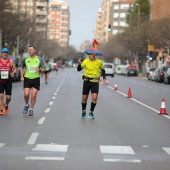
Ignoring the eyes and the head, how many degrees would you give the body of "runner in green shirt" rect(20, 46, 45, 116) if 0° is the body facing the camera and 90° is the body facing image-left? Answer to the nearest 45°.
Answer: approximately 0°
